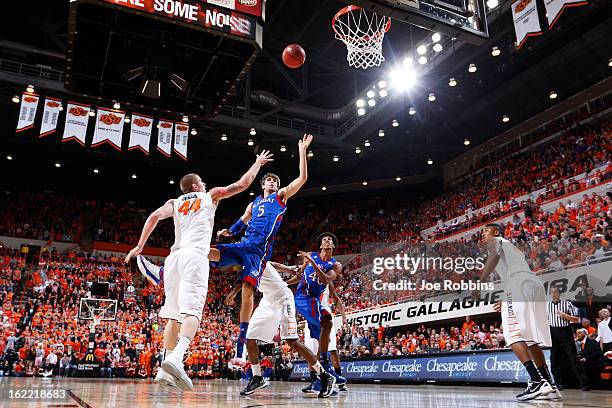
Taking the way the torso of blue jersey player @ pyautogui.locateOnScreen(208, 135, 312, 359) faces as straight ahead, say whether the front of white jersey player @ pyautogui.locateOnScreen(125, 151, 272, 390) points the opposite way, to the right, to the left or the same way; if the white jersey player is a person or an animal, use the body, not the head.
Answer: the opposite way

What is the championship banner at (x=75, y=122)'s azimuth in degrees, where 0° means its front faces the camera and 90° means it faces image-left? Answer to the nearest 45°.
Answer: approximately 0°

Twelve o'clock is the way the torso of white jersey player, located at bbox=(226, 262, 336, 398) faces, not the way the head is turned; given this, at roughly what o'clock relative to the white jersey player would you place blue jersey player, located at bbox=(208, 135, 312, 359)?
The blue jersey player is roughly at 11 o'clock from the white jersey player.

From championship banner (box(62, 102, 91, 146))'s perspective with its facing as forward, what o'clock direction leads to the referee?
The referee is roughly at 11 o'clock from the championship banner.

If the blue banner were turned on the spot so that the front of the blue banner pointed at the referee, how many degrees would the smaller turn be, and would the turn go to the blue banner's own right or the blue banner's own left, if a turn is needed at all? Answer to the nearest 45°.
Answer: approximately 90° to the blue banner's own left

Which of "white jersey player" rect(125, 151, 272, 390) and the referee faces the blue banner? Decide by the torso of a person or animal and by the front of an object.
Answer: the white jersey player

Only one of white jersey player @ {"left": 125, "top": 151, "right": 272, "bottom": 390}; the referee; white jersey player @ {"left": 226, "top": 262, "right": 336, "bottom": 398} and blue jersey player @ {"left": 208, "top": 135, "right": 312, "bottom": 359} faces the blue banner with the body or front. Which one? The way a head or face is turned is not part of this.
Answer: white jersey player @ {"left": 125, "top": 151, "right": 272, "bottom": 390}

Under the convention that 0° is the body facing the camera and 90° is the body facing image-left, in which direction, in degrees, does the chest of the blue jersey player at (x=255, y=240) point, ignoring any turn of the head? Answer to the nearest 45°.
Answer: approximately 45°

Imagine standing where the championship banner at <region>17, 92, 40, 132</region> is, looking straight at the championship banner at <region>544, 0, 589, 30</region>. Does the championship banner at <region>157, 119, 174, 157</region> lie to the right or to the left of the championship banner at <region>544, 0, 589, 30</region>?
left

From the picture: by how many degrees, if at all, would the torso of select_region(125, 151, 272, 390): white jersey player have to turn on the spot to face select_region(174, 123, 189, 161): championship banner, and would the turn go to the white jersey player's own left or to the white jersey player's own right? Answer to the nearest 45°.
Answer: approximately 45° to the white jersey player's own left
